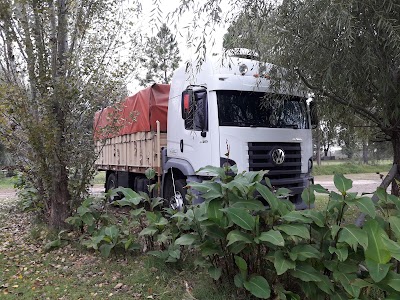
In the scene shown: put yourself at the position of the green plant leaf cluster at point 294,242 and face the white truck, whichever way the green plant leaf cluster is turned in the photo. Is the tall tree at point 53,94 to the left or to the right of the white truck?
left

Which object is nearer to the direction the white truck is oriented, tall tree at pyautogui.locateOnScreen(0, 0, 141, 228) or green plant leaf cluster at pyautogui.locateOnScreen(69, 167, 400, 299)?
the green plant leaf cluster

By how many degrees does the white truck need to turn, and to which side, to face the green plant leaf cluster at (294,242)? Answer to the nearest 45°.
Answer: approximately 45° to its right

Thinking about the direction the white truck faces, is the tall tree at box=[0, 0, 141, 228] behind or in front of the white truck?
behind

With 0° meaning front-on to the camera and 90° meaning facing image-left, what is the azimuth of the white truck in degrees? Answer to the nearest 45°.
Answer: approximately 315°
